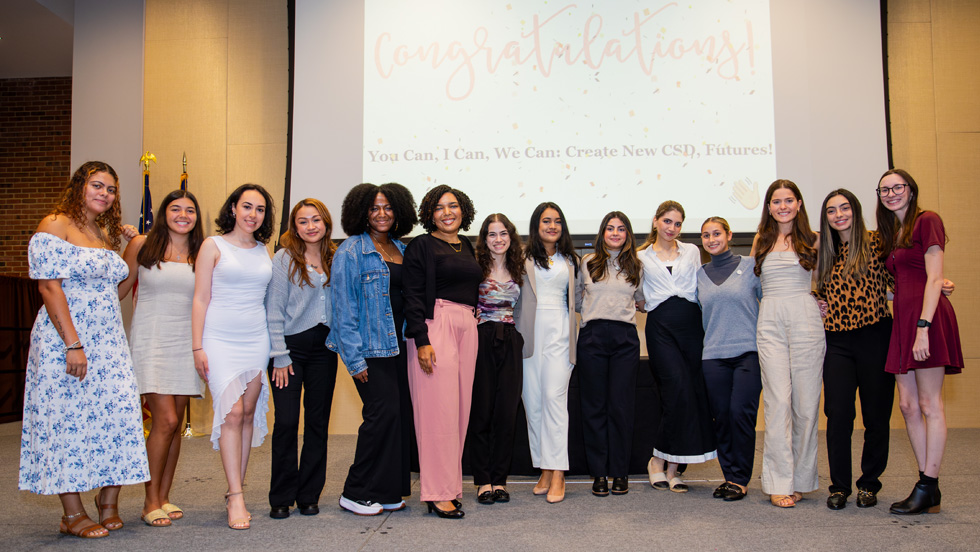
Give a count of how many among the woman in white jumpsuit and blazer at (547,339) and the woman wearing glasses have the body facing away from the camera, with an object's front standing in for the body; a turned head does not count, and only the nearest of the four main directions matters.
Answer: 0

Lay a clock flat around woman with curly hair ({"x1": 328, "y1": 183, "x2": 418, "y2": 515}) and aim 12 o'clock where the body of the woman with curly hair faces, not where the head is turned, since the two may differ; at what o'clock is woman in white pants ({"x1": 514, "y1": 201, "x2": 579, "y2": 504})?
The woman in white pants is roughly at 10 o'clock from the woman with curly hair.

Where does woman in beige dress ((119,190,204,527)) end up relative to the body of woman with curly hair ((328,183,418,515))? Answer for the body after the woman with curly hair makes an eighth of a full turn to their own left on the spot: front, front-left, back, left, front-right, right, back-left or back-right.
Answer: back

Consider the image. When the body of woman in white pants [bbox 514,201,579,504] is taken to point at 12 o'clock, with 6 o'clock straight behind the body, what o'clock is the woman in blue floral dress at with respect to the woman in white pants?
The woman in blue floral dress is roughly at 2 o'clock from the woman in white pants.

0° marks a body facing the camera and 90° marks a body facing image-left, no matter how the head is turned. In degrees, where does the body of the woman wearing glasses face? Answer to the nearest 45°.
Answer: approximately 45°

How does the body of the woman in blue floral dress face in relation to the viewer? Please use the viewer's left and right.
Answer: facing the viewer and to the right of the viewer

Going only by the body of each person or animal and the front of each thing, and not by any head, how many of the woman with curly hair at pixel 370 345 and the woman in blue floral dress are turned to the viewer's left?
0

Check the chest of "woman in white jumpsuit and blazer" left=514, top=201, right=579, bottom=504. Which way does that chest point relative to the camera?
toward the camera
